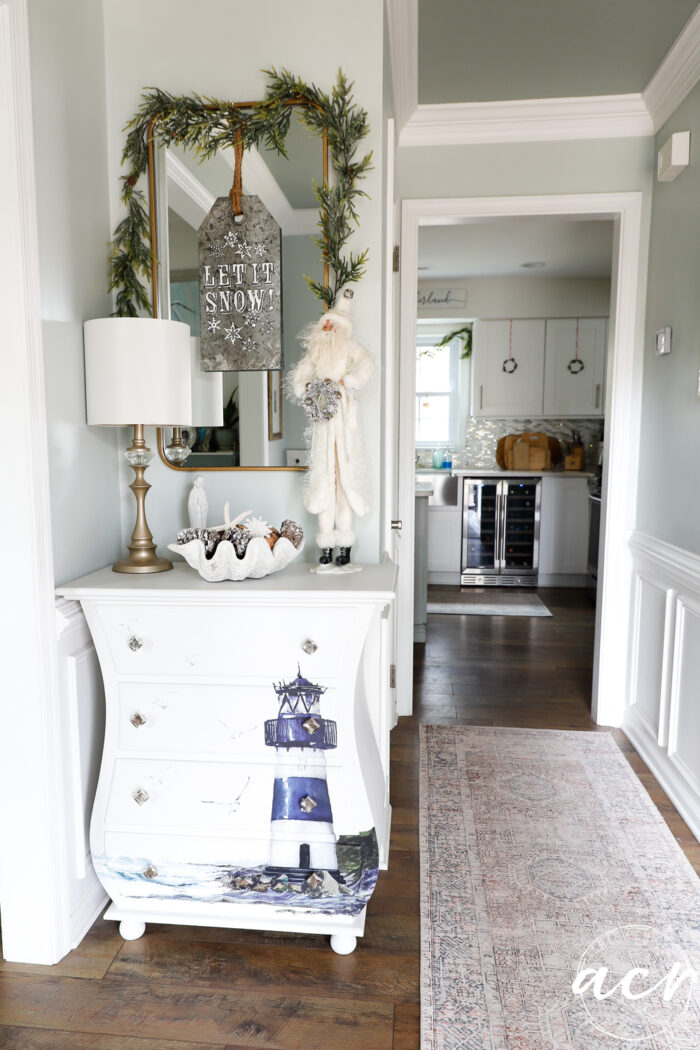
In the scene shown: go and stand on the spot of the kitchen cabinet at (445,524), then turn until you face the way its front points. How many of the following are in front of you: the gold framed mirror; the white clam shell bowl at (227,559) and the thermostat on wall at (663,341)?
3

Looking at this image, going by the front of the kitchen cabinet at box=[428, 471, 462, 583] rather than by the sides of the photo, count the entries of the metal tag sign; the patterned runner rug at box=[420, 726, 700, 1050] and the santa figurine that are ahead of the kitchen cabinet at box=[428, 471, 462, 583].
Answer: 3

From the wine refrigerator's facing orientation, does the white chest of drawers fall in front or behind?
in front

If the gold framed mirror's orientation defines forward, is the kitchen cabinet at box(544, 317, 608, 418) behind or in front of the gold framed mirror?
behind

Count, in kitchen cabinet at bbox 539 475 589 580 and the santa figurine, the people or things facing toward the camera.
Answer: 2

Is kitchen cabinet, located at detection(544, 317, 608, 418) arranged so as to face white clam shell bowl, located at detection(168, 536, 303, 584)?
yes

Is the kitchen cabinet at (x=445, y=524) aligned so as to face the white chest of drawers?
yes

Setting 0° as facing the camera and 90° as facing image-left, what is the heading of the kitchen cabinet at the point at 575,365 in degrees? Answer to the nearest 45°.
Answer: approximately 0°
